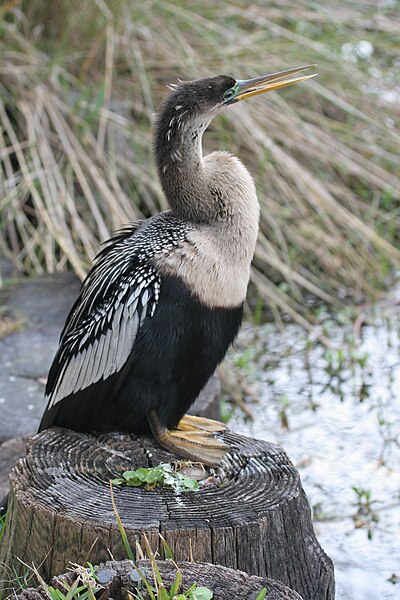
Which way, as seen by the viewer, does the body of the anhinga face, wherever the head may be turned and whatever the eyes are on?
to the viewer's right

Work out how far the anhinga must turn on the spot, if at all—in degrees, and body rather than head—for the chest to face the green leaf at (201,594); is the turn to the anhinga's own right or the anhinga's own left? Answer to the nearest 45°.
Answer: approximately 90° to the anhinga's own right

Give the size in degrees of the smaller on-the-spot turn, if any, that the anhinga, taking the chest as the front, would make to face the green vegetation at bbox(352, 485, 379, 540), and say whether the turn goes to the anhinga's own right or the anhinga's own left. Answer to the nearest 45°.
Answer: approximately 45° to the anhinga's own left

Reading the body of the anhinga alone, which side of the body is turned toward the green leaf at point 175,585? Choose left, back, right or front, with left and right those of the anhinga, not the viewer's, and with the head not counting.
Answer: right
